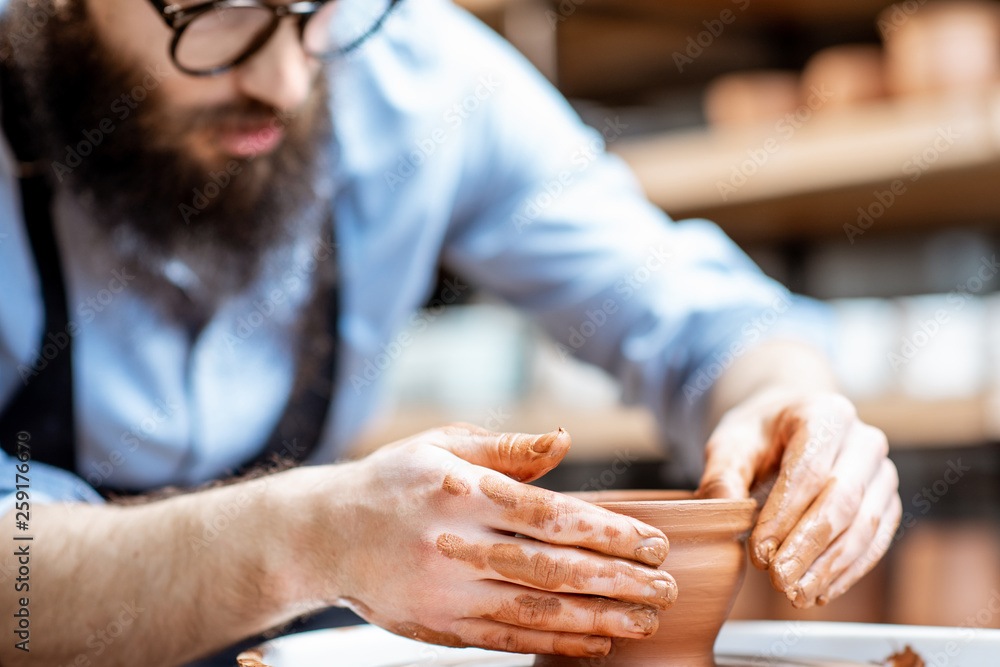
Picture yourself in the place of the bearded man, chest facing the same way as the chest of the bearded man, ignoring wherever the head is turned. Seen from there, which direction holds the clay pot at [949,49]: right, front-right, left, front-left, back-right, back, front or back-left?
left

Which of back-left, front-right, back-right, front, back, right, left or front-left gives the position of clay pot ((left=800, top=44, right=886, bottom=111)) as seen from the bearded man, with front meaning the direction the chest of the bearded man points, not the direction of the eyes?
left

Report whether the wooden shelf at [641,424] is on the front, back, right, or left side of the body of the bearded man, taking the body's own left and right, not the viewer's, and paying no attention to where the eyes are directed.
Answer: left

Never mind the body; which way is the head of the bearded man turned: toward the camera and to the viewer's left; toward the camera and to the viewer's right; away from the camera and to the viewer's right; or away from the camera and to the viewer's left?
toward the camera and to the viewer's right

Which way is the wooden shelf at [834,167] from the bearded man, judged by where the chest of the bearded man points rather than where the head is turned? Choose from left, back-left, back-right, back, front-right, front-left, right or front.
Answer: left

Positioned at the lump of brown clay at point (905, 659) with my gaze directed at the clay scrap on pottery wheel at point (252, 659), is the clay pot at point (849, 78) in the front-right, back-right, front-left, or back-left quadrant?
back-right
